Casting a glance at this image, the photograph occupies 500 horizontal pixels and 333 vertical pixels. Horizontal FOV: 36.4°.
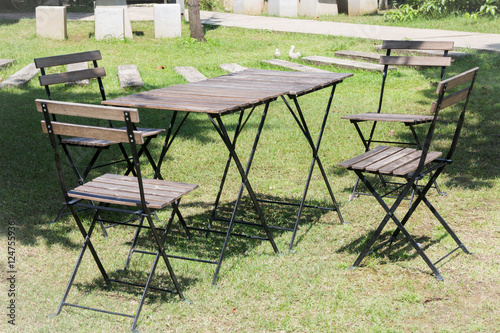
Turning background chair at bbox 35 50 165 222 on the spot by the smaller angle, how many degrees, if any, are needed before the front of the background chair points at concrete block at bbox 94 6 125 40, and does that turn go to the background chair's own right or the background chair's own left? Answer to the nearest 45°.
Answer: approximately 135° to the background chair's own left

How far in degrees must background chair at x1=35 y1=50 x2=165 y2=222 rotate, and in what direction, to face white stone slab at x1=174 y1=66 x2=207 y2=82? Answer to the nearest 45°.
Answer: approximately 135° to its left

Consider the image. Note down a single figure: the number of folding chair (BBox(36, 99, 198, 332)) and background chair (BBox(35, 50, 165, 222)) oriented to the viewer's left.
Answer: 0

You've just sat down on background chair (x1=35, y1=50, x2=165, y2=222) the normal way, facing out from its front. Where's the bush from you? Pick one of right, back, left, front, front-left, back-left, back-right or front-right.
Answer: left

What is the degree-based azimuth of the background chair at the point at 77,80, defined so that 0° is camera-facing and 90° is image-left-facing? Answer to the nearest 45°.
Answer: approximately 315°

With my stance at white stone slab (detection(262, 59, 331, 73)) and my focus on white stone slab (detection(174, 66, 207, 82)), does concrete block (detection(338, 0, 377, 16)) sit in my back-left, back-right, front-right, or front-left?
back-right

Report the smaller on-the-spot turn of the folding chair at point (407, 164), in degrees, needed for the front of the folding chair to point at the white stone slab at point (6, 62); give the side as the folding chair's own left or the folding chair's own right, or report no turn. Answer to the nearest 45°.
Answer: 0° — it already faces it

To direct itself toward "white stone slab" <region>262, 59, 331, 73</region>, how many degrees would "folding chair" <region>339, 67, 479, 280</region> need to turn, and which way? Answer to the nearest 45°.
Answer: approximately 45° to its right

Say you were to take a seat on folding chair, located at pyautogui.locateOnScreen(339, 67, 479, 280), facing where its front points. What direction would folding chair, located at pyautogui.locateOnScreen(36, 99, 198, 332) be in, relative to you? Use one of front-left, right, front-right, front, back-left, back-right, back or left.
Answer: left

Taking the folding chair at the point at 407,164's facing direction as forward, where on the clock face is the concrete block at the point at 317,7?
The concrete block is roughly at 1 o'clock from the folding chair.

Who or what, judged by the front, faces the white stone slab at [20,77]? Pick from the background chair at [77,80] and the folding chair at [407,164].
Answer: the folding chair

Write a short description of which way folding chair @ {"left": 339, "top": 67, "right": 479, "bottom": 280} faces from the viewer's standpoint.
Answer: facing away from the viewer and to the left of the viewer
